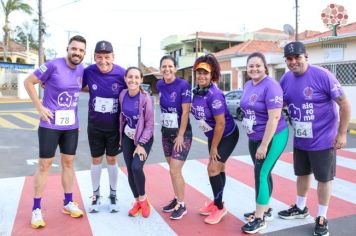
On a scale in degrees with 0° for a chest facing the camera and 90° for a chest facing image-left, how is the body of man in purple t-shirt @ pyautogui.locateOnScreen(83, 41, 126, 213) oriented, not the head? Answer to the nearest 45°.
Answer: approximately 0°

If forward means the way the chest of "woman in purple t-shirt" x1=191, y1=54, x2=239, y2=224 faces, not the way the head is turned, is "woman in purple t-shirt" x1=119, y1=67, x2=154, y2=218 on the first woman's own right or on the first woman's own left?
on the first woman's own right

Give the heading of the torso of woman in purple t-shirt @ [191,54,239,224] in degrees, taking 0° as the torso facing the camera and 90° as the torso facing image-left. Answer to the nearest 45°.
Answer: approximately 45°

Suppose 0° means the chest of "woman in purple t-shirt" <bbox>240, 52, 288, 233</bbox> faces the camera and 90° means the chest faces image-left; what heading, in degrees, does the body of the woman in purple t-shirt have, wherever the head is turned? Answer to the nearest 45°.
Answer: approximately 45°

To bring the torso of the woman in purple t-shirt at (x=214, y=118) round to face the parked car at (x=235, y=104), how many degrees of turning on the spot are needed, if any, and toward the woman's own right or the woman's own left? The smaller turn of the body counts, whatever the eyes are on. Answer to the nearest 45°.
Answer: approximately 135° to the woman's own right

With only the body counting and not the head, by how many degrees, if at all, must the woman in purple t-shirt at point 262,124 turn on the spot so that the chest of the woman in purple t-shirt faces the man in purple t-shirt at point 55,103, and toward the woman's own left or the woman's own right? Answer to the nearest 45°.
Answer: approximately 45° to the woman's own right

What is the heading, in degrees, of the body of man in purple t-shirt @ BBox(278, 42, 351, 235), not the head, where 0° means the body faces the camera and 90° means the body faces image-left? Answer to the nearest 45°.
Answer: approximately 45°
